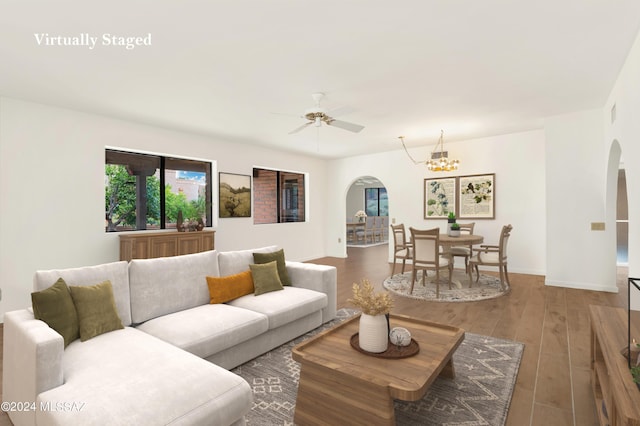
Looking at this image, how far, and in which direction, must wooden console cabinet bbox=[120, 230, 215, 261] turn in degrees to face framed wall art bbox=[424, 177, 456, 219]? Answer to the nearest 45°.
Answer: approximately 45° to its left

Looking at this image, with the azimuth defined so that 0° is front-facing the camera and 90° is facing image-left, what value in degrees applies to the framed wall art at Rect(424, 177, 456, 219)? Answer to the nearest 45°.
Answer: approximately 0°

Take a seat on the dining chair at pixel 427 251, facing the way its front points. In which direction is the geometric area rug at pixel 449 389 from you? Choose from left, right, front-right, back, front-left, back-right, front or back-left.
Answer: back-right

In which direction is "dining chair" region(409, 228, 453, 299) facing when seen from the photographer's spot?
facing away from the viewer and to the right of the viewer

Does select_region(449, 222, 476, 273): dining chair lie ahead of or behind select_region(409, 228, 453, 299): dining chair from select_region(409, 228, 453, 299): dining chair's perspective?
ahead

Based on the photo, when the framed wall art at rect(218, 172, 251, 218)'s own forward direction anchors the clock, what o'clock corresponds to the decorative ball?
The decorative ball is roughly at 1 o'clock from the framed wall art.

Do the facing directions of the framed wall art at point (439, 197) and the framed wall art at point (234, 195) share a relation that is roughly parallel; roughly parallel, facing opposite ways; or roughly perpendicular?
roughly perpendicular

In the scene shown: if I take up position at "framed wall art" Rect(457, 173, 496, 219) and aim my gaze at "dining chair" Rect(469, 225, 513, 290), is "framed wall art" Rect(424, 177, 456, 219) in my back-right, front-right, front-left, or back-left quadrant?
back-right

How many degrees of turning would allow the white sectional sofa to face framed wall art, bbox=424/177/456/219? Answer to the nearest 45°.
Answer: approximately 90° to its left

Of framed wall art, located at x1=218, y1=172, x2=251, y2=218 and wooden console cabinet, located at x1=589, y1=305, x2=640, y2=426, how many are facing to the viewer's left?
1

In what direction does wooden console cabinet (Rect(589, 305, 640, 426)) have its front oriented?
to the viewer's left

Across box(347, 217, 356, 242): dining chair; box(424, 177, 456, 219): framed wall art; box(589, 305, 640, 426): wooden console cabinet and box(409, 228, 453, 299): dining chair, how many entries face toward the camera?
1

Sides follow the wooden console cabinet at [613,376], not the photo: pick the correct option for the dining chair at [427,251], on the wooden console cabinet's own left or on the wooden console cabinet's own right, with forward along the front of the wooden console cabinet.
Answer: on the wooden console cabinet's own right

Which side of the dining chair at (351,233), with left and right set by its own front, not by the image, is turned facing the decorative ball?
right

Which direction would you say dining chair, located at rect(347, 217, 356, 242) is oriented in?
to the viewer's right

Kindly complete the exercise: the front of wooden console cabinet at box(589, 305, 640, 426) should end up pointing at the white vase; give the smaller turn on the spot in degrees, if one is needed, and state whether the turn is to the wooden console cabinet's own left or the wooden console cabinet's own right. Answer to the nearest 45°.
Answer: approximately 45° to the wooden console cabinet's own left

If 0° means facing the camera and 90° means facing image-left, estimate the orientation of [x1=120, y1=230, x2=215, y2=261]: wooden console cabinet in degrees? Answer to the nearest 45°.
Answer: approximately 315°

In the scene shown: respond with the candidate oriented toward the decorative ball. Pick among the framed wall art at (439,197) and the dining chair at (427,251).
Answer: the framed wall art
